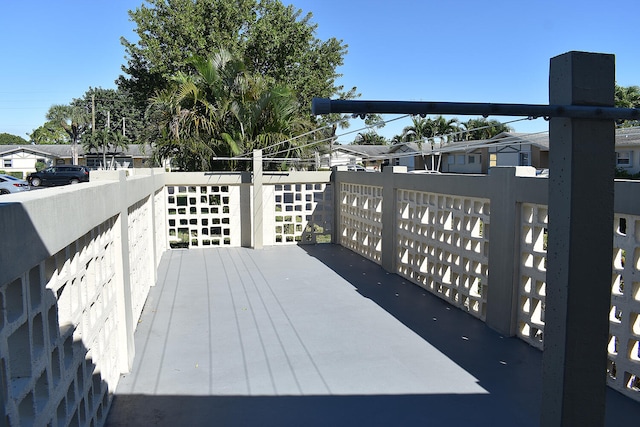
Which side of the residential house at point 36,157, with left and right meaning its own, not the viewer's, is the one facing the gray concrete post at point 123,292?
front

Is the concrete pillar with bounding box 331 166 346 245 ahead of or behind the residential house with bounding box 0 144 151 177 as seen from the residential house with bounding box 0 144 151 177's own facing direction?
ahead

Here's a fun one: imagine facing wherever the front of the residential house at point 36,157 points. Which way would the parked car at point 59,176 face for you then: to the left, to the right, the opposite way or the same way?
to the right

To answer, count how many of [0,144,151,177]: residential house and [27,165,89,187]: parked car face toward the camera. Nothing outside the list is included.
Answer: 1

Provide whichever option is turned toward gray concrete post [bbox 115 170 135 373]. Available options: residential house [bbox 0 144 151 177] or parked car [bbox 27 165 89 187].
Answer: the residential house

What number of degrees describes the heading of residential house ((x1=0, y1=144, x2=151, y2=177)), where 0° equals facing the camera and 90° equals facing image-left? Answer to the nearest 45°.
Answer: approximately 0°

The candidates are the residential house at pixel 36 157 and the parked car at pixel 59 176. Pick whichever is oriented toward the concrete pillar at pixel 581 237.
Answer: the residential house

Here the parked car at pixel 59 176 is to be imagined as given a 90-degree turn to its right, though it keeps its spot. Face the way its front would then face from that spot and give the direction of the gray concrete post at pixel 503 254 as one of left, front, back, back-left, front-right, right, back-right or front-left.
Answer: back

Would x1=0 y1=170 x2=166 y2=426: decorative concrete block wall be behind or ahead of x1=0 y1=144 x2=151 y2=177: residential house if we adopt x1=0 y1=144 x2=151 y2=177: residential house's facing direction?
ahead

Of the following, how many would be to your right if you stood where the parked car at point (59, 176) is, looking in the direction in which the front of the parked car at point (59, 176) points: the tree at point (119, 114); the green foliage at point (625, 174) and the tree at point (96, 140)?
2

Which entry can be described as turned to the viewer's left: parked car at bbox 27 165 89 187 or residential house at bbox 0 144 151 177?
the parked car

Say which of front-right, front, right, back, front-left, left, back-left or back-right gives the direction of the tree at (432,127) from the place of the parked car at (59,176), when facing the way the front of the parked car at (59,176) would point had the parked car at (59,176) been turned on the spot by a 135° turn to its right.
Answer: front-right

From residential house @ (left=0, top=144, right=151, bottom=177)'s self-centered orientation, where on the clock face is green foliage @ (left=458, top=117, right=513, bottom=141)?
The green foliage is roughly at 10 o'clock from the residential house.

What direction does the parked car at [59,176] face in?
to the viewer's left
